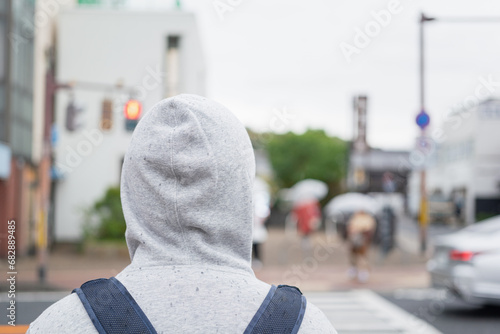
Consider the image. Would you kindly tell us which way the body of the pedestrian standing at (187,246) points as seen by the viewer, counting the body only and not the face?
away from the camera

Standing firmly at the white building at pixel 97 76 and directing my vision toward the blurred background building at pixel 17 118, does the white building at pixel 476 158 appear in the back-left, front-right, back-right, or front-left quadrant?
back-left

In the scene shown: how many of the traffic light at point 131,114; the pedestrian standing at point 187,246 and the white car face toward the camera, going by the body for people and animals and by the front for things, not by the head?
1

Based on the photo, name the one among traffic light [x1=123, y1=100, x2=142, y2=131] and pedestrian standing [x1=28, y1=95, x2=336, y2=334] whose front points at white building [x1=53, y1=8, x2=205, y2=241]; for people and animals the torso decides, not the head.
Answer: the pedestrian standing

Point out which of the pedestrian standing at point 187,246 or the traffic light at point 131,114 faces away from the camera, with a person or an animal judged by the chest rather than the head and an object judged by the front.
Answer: the pedestrian standing

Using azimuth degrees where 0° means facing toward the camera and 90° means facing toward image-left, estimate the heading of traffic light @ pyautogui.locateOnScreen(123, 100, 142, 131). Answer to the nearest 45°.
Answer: approximately 0°

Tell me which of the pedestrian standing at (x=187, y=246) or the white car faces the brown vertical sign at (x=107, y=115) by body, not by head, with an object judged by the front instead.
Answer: the pedestrian standing

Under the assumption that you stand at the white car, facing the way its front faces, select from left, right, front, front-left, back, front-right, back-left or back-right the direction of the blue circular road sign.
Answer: front-left

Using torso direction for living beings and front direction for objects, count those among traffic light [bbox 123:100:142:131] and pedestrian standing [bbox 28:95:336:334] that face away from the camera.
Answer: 1

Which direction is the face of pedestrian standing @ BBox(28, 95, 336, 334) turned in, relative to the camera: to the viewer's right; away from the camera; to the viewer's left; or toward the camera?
away from the camera

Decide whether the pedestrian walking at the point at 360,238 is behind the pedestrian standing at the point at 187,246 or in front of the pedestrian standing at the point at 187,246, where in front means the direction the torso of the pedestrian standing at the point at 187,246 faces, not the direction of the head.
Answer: in front

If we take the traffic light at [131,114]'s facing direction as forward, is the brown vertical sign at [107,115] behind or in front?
behind

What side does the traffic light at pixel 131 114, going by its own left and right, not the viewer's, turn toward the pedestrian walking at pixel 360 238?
left

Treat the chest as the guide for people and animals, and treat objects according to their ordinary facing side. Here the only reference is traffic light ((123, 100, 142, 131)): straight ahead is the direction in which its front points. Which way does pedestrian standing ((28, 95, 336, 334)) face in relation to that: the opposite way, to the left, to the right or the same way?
the opposite way

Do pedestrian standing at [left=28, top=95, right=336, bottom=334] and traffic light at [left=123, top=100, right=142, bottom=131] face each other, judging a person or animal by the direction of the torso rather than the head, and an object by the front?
yes
